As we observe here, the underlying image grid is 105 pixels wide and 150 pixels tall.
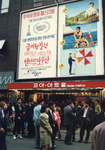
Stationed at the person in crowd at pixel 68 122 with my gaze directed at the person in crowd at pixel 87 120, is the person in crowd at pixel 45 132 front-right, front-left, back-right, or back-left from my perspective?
back-right

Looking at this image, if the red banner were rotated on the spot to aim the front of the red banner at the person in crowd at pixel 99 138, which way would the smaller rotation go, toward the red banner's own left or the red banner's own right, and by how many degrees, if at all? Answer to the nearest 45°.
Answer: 0° — it already faces them

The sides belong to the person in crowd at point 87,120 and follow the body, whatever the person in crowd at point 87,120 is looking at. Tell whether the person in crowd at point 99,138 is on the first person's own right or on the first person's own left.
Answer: on the first person's own left

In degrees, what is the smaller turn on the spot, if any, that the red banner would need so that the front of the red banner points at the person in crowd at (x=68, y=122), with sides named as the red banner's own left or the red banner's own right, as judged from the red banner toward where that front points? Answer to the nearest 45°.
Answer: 0° — it already faces them
